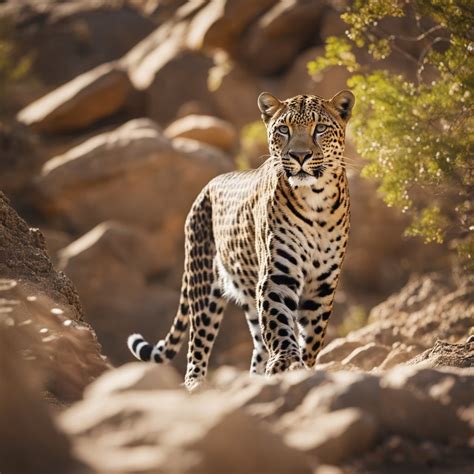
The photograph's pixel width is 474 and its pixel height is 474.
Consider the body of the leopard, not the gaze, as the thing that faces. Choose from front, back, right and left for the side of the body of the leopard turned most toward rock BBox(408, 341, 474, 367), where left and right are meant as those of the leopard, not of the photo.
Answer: left

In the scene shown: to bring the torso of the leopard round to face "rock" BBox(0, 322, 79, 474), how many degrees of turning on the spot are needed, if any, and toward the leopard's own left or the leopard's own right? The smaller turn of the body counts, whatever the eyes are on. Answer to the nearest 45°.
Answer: approximately 90° to the leopard's own right

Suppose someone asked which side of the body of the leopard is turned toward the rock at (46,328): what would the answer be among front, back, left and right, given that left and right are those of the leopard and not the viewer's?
right

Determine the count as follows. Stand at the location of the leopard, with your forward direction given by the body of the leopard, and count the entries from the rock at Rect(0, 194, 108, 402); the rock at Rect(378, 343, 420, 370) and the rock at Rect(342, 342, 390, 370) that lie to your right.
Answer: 1

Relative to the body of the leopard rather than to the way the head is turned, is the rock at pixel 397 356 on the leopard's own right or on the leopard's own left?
on the leopard's own left

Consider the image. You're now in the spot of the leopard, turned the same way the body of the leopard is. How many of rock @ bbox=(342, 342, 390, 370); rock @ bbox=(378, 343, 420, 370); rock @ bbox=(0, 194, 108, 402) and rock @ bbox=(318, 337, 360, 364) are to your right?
1

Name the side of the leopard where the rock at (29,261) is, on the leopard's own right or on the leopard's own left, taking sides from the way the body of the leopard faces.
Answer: on the leopard's own right

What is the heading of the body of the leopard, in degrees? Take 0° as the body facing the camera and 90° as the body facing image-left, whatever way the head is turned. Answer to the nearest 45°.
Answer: approximately 315°
